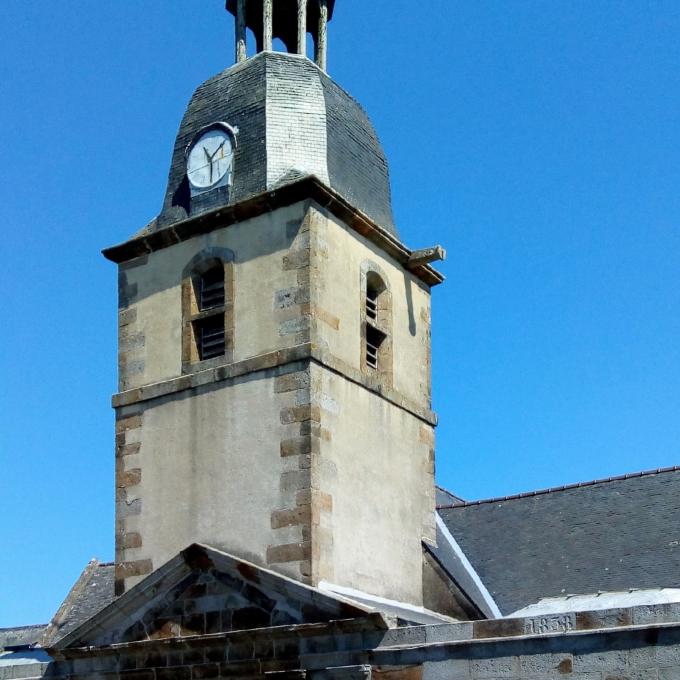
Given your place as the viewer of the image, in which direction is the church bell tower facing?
facing the viewer and to the left of the viewer
